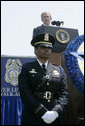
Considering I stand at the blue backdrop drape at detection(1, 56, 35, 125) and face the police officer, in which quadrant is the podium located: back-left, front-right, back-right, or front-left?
front-left

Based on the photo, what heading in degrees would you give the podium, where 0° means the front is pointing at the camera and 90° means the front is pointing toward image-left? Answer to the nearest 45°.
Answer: approximately 315°

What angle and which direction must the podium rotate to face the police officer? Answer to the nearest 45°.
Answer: approximately 45° to its right

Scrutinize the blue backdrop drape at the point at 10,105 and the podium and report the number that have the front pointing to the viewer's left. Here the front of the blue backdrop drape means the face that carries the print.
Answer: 0

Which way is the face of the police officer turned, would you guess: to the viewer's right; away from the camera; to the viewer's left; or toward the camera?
toward the camera

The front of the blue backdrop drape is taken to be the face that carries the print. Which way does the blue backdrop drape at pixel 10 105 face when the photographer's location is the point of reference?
facing the viewer

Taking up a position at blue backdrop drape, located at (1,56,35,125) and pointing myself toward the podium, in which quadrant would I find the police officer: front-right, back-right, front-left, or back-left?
front-right

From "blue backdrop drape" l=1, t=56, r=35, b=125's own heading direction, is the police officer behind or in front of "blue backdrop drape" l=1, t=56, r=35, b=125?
in front
